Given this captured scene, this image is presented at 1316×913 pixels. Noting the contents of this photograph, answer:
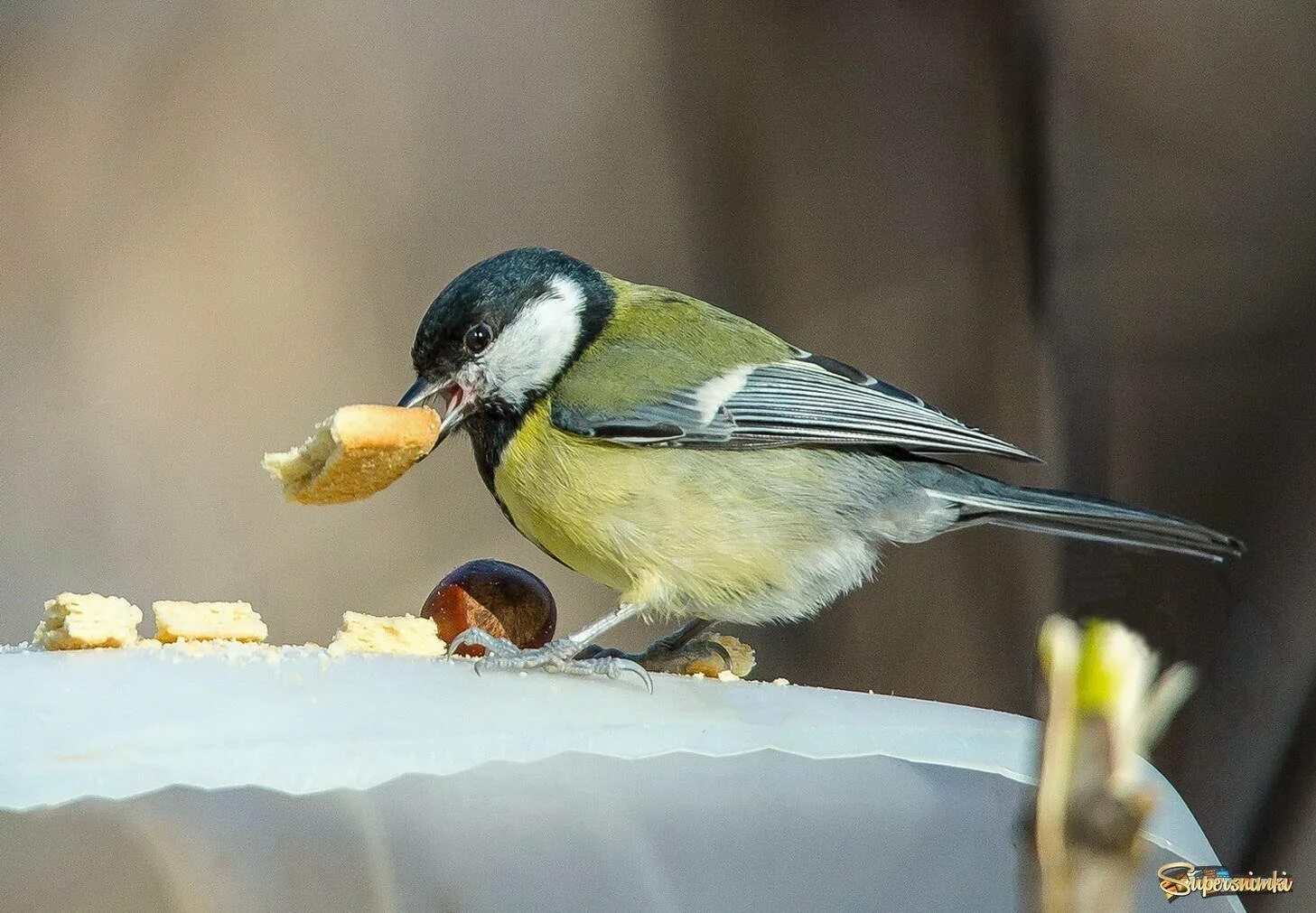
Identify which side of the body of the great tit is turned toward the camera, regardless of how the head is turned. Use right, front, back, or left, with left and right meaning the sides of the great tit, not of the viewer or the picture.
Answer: left
